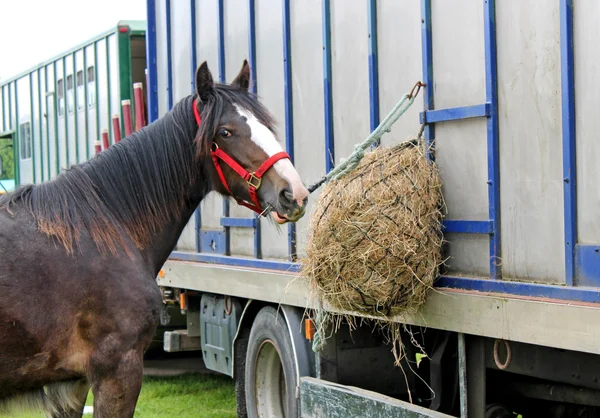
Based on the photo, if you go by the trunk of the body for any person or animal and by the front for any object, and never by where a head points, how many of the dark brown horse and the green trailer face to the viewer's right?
1

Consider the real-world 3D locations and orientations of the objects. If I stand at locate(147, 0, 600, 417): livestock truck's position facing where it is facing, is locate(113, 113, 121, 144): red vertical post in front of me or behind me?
behind

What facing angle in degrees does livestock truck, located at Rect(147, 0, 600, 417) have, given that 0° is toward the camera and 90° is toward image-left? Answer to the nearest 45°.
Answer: approximately 315°

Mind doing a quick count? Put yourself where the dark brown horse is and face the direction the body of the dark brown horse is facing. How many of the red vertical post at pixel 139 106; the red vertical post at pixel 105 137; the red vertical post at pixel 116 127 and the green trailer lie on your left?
4

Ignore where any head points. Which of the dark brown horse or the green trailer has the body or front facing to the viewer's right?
the dark brown horse

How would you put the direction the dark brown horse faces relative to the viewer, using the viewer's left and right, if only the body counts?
facing to the right of the viewer

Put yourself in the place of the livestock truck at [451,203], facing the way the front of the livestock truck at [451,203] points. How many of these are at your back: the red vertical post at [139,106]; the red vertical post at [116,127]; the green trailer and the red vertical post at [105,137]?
4

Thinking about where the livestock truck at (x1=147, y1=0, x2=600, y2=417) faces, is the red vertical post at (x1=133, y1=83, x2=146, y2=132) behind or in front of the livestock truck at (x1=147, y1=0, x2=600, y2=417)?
behind

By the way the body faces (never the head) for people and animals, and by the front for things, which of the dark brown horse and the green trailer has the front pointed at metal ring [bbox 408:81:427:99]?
the dark brown horse

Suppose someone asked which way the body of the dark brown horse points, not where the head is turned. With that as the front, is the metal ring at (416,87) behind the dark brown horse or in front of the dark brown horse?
in front
